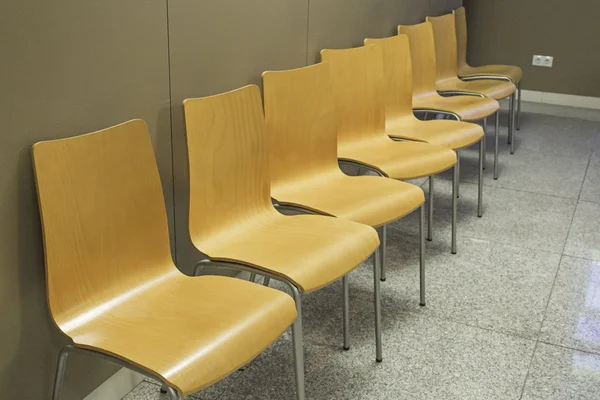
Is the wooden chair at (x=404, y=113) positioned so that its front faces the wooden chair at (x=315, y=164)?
no

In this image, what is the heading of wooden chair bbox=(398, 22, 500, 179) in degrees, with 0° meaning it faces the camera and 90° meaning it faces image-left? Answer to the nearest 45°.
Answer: approximately 315°

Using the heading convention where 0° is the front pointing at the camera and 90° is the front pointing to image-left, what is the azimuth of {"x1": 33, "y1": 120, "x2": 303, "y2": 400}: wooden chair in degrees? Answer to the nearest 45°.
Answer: approximately 315°

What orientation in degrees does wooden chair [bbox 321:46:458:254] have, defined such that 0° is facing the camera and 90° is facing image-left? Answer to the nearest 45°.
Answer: approximately 315°

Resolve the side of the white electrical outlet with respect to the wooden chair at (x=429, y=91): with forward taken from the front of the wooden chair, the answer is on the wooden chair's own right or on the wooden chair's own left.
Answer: on the wooden chair's own left

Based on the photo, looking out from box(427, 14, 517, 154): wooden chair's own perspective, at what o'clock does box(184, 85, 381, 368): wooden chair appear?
box(184, 85, 381, 368): wooden chair is roughly at 2 o'clock from box(427, 14, 517, 154): wooden chair.

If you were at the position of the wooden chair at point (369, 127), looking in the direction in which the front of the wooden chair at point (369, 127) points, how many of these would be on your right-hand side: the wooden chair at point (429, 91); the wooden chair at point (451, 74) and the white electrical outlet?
0

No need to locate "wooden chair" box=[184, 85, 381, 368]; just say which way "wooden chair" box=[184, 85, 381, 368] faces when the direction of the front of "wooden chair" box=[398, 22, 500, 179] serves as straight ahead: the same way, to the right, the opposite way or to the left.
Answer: the same way

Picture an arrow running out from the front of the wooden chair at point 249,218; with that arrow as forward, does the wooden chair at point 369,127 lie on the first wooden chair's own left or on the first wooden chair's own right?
on the first wooden chair's own left

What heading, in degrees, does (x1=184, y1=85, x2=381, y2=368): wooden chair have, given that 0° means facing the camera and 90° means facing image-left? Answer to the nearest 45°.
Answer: approximately 315°

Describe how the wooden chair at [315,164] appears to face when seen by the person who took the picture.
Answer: facing the viewer and to the right of the viewer

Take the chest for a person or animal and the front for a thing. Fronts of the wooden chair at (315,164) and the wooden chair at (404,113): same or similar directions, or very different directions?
same or similar directions

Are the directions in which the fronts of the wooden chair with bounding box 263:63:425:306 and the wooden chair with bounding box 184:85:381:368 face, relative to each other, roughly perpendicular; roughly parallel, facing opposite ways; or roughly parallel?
roughly parallel

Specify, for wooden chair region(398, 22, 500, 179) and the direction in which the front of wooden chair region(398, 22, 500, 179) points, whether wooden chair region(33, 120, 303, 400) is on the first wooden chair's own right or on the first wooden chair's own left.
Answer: on the first wooden chair's own right

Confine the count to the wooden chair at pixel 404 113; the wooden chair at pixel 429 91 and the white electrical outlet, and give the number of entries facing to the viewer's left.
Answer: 0

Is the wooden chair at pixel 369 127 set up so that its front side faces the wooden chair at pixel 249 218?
no

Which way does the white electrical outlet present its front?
toward the camera

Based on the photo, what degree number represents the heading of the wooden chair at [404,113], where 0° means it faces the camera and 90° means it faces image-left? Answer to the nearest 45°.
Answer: approximately 315°
